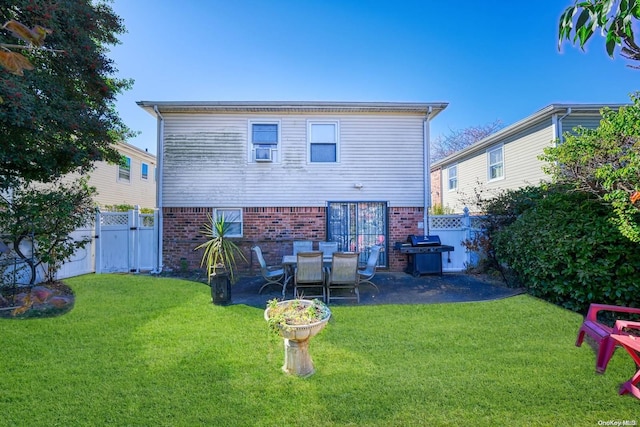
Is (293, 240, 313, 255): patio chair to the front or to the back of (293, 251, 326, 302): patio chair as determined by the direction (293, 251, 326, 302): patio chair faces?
to the front

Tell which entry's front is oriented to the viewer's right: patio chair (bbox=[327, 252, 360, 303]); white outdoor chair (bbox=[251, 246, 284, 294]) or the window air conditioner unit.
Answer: the white outdoor chair

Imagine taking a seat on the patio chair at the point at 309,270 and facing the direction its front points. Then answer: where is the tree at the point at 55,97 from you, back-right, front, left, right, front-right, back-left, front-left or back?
left

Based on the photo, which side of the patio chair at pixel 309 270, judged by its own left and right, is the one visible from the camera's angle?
back

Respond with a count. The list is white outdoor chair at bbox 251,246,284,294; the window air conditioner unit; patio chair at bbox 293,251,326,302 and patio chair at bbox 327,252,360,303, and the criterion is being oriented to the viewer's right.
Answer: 1

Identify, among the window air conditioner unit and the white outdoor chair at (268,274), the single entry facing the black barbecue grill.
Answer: the white outdoor chair

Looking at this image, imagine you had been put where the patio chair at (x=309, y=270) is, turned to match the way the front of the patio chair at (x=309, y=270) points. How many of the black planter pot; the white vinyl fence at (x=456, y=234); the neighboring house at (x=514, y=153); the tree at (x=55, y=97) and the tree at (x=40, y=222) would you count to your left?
3

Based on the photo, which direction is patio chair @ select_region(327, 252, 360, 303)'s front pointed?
away from the camera

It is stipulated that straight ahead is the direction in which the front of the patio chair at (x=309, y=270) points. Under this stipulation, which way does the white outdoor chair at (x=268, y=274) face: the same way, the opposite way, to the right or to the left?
to the right

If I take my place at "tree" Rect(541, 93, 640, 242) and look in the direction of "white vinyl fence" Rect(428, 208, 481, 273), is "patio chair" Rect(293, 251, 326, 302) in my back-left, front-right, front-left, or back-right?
front-left

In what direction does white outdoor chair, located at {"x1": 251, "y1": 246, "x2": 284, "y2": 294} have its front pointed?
to the viewer's right

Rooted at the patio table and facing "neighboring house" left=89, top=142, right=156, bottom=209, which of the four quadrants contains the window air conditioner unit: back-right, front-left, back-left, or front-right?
front-right

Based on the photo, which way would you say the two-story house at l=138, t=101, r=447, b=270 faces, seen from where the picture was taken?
facing away from the viewer

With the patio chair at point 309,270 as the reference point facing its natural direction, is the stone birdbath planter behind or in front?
behind

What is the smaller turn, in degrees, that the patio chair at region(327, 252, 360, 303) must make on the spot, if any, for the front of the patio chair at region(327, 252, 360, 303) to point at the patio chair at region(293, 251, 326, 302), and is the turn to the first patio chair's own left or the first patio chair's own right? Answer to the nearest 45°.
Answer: approximately 90° to the first patio chair's own left

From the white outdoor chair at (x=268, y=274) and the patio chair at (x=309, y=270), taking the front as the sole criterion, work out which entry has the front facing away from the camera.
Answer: the patio chair

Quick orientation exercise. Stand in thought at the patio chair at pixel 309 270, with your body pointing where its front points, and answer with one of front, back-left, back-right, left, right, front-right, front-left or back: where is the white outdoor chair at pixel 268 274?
front-left

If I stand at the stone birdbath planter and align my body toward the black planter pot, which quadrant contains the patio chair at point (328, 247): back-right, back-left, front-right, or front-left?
front-right
